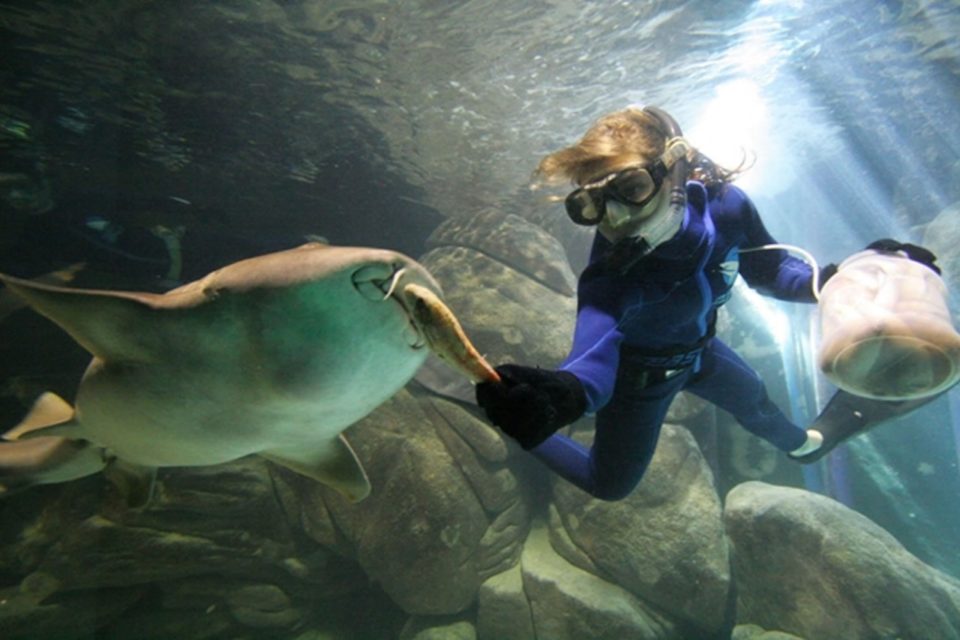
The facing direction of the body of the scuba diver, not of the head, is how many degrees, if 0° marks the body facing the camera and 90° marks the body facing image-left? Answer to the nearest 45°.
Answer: approximately 45°
